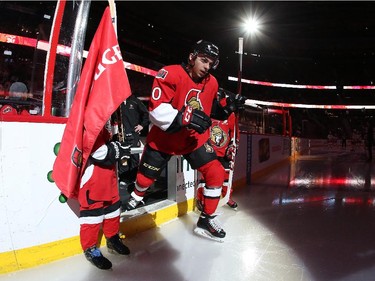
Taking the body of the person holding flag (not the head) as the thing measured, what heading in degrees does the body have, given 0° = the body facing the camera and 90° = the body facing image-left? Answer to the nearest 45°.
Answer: approximately 315°

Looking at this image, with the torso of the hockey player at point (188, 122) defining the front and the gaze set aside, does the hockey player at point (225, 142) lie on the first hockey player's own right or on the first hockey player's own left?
on the first hockey player's own left

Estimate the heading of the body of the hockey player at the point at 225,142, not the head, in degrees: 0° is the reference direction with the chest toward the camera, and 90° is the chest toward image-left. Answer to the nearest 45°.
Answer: approximately 45°

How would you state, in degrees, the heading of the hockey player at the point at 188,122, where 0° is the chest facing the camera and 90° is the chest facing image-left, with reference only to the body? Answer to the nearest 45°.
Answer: approximately 315°
